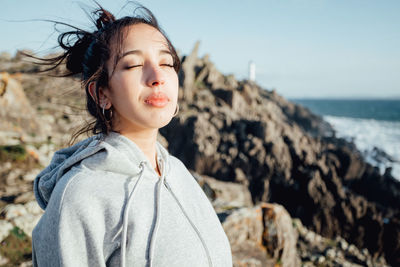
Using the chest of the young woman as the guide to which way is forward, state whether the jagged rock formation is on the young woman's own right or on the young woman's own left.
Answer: on the young woman's own left

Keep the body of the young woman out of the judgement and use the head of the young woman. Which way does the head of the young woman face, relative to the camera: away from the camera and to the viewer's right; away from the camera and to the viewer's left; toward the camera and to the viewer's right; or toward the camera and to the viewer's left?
toward the camera and to the viewer's right

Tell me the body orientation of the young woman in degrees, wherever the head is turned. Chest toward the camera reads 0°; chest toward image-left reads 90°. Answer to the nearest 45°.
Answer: approximately 315°
